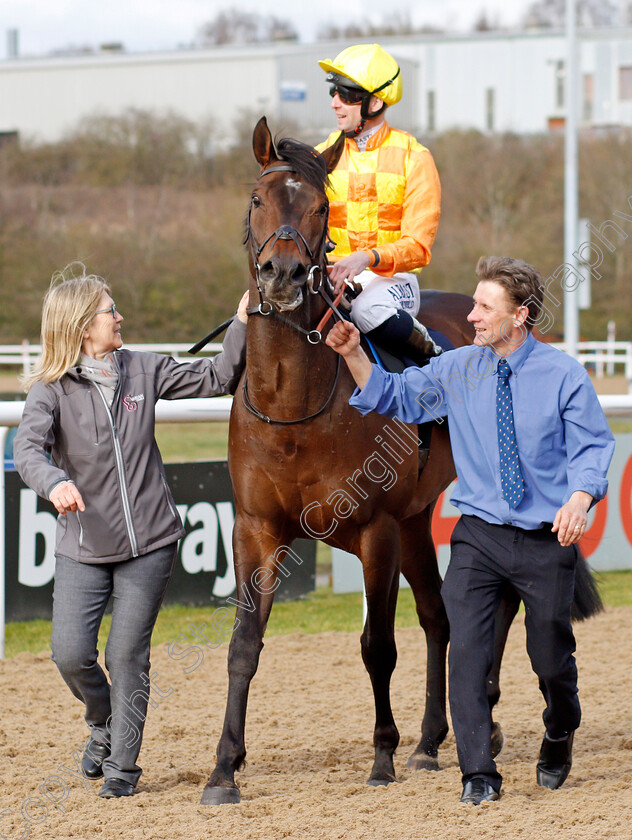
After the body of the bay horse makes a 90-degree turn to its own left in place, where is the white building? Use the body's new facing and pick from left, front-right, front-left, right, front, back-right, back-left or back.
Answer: back-left

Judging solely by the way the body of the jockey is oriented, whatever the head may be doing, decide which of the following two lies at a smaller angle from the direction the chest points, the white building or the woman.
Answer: the woman

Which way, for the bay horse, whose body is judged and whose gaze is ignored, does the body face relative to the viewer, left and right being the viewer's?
facing the viewer and to the left of the viewer

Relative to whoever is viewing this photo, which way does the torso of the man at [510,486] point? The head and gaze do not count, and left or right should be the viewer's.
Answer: facing the viewer

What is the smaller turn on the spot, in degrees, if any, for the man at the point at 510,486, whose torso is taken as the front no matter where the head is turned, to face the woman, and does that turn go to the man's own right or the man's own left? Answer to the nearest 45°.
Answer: approximately 90° to the man's own right

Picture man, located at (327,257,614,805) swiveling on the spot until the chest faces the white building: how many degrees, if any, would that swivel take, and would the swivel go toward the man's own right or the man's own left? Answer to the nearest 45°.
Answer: approximately 180°

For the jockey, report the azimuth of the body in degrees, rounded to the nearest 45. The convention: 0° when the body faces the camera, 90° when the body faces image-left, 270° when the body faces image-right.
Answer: approximately 45°

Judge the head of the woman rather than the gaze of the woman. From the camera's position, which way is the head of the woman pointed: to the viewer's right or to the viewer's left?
to the viewer's right
